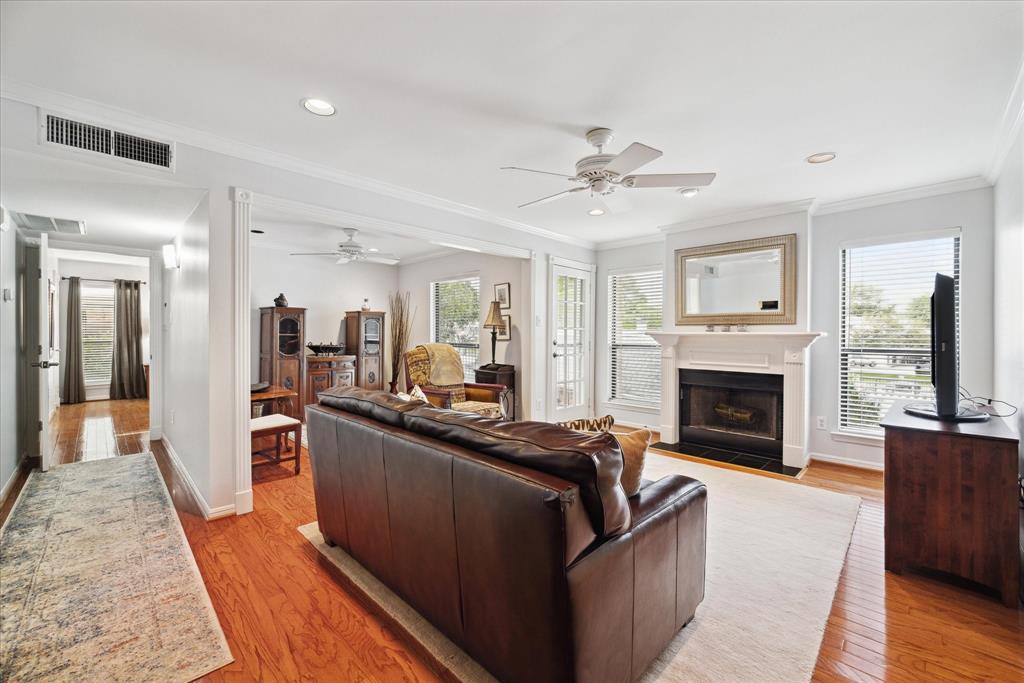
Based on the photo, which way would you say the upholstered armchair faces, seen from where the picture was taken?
facing the viewer and to the right of the viewer

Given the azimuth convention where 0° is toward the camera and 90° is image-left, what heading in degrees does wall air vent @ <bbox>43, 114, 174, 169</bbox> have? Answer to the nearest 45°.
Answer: approximately 315°

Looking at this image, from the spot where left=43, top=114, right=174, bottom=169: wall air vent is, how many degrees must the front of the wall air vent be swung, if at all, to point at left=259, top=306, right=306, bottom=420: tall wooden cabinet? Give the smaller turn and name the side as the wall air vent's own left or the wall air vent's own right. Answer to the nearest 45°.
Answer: approximately 90° to the wall air vent's own left

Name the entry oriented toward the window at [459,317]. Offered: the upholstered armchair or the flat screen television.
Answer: the flat screen television

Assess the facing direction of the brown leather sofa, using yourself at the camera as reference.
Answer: facing away from the viewer and to the right of the viewer

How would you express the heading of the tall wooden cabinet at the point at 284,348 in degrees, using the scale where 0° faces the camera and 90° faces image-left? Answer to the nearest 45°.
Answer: approximately 315°

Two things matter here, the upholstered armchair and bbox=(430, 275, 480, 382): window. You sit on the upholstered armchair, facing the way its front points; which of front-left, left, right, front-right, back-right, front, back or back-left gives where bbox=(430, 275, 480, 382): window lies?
back-left

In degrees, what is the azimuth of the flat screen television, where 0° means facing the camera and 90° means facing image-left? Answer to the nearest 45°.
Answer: approximately 90°

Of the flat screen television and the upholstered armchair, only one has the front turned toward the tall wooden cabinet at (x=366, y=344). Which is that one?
the flat screen television

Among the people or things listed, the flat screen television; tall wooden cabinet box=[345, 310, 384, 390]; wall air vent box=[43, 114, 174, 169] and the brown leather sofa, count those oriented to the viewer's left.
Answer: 1
